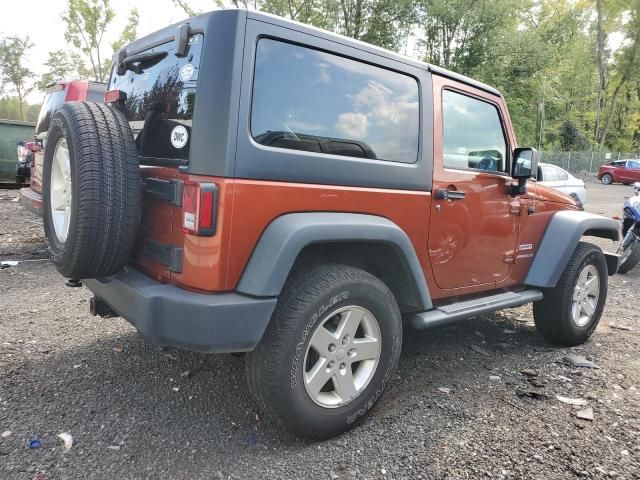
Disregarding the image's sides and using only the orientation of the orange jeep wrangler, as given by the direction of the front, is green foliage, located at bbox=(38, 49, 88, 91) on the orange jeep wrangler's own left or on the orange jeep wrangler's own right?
on the orange jeep wrangler's own left

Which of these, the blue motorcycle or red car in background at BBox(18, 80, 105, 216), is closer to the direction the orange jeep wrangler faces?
the blue motorcycle

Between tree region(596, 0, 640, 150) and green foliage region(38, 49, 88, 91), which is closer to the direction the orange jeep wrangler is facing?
the tree

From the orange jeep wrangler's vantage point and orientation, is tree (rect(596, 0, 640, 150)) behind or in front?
in front

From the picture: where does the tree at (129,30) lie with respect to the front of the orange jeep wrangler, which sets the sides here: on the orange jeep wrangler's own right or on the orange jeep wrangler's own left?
on the orange jeep wrangler's own left

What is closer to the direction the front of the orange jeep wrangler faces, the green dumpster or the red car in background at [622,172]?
the red car in background

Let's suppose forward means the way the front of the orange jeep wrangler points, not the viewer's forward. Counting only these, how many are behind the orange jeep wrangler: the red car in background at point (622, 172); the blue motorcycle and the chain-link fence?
0

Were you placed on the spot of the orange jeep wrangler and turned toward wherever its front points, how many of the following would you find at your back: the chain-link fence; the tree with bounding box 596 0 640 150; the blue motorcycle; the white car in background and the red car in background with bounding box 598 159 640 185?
0

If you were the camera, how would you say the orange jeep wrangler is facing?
facing away from the viewer and to the right of the viewer

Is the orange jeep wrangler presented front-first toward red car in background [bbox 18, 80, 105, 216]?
no

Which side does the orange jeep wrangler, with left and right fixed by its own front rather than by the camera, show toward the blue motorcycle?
front

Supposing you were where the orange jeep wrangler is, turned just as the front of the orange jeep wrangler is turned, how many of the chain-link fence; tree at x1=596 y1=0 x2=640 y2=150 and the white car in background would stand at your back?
0

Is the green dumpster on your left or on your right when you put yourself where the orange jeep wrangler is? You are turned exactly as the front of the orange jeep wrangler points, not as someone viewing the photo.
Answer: on your left

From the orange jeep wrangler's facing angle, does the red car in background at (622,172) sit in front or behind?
in front
